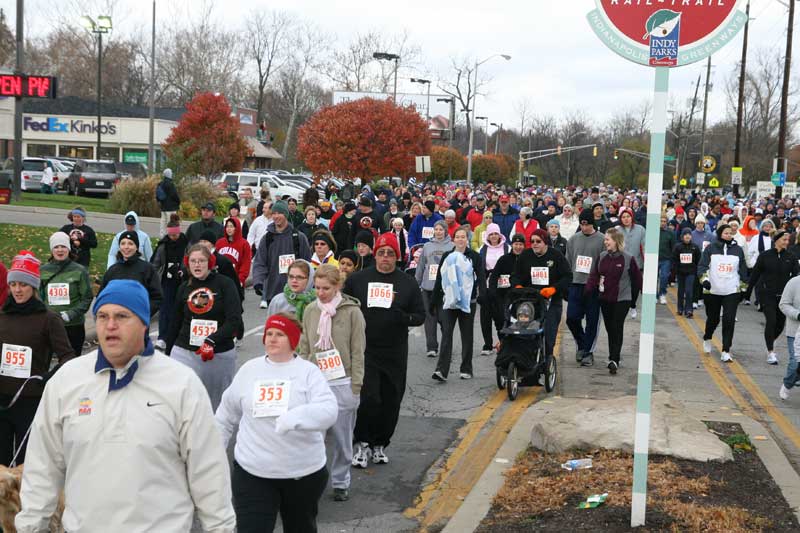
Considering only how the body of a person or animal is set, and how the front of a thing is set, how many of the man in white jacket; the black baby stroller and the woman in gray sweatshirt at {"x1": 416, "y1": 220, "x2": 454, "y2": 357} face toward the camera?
3

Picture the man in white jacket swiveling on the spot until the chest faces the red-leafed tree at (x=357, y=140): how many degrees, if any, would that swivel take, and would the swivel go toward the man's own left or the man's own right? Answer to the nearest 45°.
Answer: approximately 180°

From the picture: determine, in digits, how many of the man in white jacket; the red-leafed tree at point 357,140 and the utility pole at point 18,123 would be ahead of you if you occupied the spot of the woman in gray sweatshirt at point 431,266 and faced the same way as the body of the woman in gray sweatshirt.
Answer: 1

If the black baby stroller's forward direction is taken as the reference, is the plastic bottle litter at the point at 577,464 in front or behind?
in front

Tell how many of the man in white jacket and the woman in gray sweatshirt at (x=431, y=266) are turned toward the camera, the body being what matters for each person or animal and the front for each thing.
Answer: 2

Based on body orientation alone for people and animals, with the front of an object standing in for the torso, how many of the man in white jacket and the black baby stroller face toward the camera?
2

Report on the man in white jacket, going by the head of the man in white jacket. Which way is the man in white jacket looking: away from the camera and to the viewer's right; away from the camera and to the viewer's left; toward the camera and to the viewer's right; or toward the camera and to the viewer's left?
toward the camera and to the viewer's left

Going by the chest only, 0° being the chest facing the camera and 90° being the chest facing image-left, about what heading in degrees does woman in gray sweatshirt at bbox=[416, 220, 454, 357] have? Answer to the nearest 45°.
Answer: approximately 0°

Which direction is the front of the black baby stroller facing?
toward the camera

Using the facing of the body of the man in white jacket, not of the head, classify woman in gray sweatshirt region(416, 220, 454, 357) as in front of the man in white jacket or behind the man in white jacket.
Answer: behind

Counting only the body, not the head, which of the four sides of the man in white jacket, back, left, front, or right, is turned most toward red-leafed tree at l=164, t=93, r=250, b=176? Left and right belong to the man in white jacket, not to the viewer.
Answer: back

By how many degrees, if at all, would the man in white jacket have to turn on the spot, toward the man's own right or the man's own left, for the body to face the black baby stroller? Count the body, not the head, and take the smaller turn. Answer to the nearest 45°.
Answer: approximately 135° to the man's own left

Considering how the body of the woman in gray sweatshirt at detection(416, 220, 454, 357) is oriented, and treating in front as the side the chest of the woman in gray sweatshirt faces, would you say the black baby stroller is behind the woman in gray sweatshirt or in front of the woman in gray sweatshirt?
in front

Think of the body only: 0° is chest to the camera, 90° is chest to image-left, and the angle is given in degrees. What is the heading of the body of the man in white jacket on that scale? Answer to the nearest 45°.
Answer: approximately 0°

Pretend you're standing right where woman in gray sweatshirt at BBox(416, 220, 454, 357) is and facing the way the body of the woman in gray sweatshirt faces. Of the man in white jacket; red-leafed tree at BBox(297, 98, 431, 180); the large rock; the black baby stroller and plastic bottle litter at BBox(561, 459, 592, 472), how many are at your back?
1
